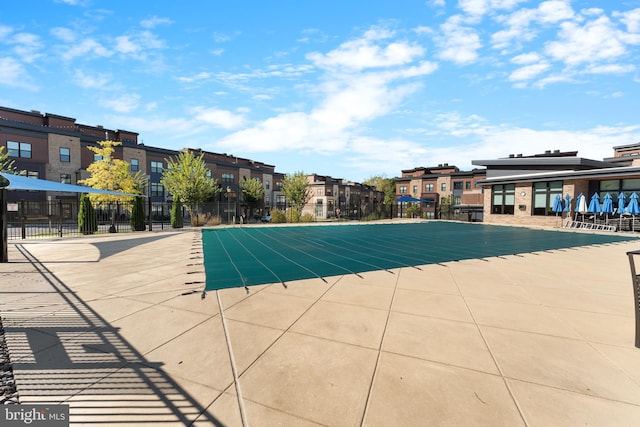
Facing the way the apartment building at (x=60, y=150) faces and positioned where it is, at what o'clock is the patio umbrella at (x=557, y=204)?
The patio umbrella is roughly at 12 o'clock from the apartment building.

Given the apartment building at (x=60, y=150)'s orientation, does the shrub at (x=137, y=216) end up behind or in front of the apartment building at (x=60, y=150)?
in front

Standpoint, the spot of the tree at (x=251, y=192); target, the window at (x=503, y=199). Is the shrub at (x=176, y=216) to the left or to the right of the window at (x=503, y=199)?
right

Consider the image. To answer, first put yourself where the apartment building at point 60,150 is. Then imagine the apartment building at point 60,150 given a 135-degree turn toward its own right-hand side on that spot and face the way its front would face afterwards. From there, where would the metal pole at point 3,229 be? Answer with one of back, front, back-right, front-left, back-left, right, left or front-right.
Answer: left

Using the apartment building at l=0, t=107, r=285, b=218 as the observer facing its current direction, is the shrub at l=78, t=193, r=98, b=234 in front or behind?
in front

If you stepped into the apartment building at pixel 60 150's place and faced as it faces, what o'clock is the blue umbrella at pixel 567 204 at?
The blue umbrella is roughly at 12 o'clock from the apartment building.

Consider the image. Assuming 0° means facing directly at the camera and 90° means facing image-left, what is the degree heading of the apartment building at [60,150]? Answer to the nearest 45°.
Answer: approximately 315°

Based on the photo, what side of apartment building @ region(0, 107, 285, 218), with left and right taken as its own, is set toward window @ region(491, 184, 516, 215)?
front

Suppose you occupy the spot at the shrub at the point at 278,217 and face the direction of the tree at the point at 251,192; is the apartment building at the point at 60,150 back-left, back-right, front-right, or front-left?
front-left
